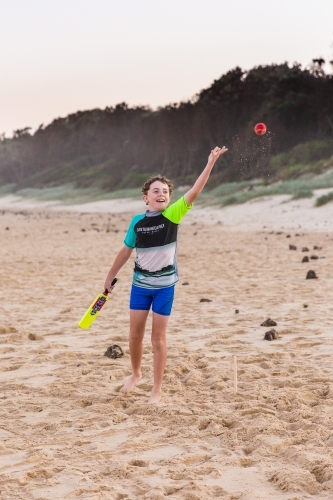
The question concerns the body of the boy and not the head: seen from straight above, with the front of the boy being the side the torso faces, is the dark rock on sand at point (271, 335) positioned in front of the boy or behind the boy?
behind

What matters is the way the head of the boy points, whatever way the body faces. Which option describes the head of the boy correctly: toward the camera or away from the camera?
toward the camera

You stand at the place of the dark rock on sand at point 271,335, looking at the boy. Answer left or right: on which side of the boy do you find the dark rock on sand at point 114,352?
right

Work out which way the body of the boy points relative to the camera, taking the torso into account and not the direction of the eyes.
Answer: toward the camera

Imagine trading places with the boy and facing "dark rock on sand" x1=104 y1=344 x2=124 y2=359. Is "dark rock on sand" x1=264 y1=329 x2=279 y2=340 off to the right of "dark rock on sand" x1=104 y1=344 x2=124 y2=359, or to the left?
right

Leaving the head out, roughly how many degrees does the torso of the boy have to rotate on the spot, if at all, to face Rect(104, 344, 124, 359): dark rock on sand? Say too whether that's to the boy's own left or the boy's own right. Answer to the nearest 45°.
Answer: approximately 180°
